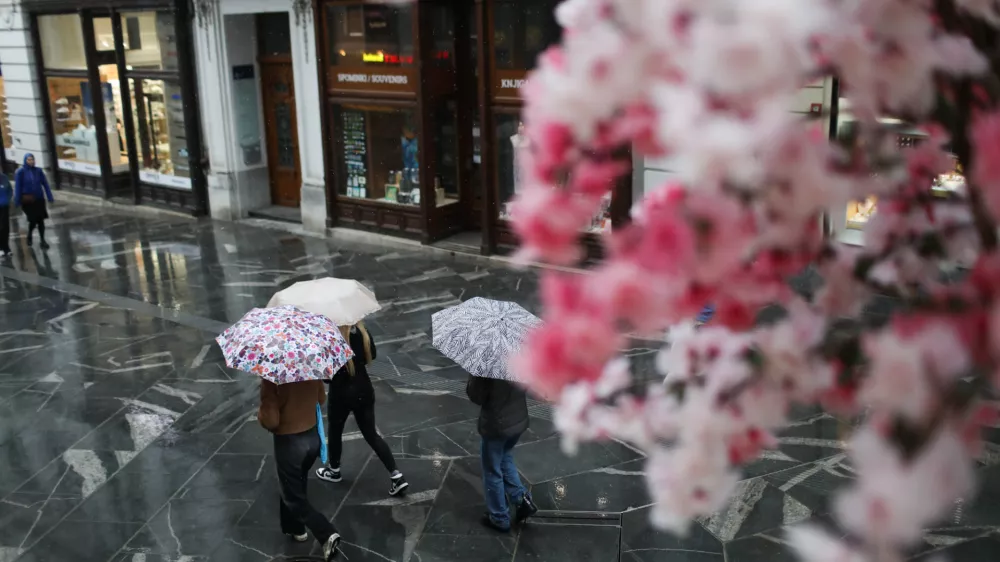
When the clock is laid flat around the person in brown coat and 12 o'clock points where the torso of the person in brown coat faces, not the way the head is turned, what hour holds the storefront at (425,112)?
The storefront is roughly at 2 o'clock from the person in brown coat.

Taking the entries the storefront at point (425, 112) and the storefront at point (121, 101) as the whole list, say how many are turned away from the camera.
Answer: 0

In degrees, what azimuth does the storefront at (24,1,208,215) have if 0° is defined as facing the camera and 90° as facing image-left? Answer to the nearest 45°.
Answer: approximately 45°

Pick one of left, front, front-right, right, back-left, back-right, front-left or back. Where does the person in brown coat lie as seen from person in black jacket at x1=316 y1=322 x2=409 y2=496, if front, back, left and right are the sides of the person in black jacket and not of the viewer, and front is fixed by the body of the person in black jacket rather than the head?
left

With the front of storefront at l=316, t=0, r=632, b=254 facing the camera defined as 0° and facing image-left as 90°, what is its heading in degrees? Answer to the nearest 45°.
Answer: approximately 45°

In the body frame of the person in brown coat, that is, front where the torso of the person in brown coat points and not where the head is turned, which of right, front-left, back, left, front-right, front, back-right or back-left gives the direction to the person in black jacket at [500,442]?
back-right

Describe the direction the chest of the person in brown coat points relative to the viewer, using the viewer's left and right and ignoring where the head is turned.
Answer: facing away from the viewer and to the left of the viewer

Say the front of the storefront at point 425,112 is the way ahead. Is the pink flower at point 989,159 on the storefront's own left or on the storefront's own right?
on the storefront's own left

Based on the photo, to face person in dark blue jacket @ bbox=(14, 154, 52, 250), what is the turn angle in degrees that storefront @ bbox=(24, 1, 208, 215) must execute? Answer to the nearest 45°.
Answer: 0° — it already faces them

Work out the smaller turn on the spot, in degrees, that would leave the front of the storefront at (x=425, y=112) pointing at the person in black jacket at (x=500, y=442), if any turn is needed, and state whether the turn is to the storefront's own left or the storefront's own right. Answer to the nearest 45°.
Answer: approximately 45° to the storefront's own left
